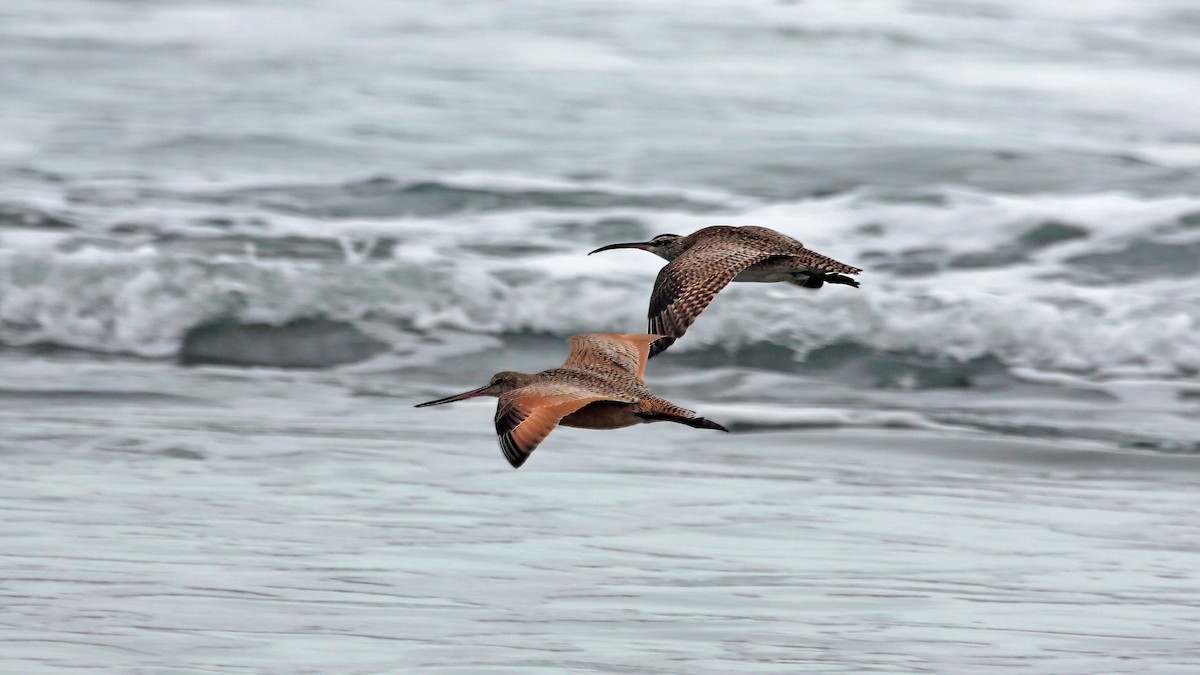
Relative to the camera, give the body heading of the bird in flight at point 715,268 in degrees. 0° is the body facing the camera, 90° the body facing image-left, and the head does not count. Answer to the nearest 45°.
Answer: approximately 90°

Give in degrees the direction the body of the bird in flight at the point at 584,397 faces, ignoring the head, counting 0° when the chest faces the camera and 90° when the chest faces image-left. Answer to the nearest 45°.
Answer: approximately 90°

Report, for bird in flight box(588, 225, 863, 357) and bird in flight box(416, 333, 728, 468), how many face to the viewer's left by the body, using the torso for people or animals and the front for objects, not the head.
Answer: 2
